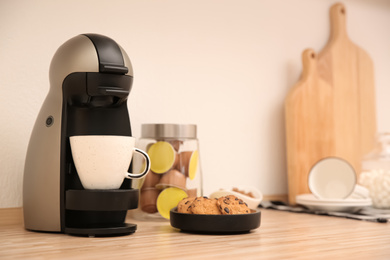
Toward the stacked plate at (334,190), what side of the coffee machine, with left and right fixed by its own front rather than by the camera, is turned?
left

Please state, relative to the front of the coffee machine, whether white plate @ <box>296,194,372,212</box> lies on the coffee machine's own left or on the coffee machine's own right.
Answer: on the coffee machine's own left

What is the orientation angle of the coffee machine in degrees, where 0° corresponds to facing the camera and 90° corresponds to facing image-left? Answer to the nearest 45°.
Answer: approximately 315°

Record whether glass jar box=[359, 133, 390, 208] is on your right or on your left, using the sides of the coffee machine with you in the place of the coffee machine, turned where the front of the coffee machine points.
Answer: on your left
